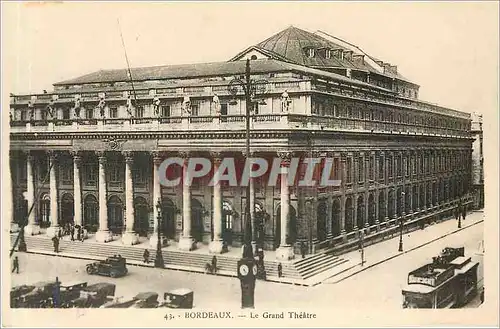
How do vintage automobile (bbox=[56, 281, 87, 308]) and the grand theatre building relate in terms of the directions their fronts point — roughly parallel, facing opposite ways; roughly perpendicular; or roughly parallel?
roughly parallel

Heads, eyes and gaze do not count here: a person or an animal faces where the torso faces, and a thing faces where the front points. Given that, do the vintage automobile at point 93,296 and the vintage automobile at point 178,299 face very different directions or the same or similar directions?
same or similar directions

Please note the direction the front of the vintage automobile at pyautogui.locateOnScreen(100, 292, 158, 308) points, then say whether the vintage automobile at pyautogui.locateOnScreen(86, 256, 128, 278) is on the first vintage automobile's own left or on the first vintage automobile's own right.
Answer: on the first vintage automobile's own right

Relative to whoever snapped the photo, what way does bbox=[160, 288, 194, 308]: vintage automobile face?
facing the viewer and to the left of the viewer

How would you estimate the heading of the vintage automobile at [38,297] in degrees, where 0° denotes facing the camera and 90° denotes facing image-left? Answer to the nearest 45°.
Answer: approximately 45°

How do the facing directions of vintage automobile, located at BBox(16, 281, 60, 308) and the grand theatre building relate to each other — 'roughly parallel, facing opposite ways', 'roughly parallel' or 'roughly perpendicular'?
roughly parallel

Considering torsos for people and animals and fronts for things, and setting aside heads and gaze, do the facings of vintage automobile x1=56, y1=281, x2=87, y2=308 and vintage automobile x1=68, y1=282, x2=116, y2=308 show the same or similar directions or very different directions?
same or similar directions

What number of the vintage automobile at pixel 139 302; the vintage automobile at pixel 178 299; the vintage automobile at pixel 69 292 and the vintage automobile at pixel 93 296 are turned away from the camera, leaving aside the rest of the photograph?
0

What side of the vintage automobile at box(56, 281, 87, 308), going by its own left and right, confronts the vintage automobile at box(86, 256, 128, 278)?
back

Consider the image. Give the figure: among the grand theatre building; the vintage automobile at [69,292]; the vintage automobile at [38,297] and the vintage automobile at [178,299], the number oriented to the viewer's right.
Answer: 0
